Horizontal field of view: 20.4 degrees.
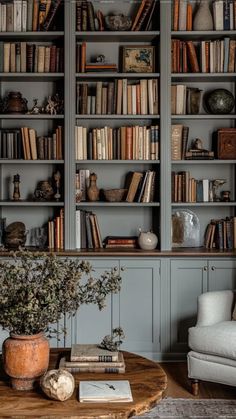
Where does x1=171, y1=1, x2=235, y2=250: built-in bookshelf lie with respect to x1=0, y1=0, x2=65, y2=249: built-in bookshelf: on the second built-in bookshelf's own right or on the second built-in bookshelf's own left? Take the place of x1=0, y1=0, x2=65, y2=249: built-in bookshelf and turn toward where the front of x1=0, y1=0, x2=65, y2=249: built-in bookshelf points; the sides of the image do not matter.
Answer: on the second built-in bookshelf's own left

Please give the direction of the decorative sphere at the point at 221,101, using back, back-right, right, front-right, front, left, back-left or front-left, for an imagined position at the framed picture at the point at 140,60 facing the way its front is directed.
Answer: left

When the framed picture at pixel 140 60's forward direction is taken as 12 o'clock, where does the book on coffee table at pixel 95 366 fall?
The book on coffee table is roughly at 12 o'clock from the framed picture.

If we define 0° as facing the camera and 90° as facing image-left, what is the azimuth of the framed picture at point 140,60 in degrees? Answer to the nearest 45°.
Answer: approximately 0°

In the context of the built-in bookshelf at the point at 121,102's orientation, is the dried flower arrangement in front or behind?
in front

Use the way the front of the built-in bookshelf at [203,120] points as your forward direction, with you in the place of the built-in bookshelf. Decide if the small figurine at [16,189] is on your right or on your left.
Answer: on your right

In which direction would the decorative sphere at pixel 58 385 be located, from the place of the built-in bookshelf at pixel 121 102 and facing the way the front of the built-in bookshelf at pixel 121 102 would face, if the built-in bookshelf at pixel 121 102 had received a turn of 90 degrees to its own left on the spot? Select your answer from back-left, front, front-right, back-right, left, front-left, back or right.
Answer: right

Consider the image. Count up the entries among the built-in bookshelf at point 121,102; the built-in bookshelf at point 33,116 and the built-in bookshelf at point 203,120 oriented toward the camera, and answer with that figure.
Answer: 3

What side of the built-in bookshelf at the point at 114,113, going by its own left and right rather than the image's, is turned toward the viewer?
front

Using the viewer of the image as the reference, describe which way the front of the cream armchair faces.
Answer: facing the viewer and to the left of the viewer

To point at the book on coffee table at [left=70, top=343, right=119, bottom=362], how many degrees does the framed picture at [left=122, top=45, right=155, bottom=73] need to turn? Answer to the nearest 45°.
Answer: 0° — it already faces it

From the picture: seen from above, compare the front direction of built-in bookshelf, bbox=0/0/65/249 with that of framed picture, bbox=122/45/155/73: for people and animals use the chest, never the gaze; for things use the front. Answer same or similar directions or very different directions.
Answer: same or similar directions

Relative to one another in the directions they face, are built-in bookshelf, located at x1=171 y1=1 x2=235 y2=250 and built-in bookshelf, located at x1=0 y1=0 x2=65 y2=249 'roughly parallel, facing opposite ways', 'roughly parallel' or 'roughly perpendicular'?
roughly parallel

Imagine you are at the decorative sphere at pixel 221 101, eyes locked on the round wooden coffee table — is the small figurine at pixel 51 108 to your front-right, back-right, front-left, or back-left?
front-right

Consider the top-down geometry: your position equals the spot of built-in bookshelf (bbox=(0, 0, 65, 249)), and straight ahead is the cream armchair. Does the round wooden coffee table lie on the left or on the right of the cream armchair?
right
